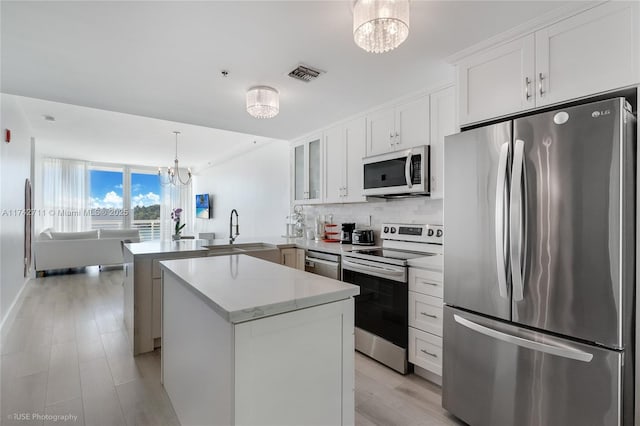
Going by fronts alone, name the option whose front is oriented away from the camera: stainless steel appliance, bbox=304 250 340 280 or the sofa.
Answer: the sofa

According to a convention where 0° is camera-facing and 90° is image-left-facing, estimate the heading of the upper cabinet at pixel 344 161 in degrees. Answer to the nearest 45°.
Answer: approximately 45°

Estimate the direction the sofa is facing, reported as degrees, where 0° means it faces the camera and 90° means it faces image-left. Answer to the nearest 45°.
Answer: approximately 180°

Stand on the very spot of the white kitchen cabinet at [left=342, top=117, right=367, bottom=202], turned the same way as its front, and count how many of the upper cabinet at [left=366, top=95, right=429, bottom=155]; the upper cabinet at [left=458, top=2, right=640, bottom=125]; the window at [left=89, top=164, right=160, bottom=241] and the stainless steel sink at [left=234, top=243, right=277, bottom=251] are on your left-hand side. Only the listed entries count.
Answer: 2

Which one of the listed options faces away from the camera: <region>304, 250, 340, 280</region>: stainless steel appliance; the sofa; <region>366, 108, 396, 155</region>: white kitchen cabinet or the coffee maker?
the sofa

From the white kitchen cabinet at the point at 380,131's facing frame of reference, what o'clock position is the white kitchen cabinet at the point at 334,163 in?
the white kitchen cabinet at the point at 334,163 is roughly at 3 o'clock from the white kitchen cabinet at the point at 380,131.

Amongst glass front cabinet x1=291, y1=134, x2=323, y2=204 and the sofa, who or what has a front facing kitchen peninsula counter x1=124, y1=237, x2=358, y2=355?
the glass front cabinet

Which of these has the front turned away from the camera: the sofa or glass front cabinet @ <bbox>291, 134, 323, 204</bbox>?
the sofa

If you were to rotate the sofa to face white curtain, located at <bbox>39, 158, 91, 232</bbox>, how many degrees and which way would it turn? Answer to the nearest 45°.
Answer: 0° — it already faces it
